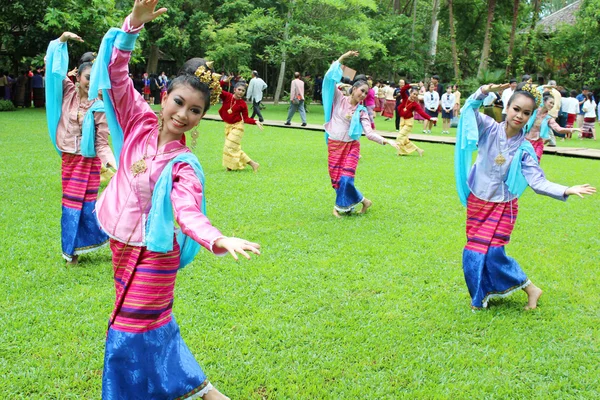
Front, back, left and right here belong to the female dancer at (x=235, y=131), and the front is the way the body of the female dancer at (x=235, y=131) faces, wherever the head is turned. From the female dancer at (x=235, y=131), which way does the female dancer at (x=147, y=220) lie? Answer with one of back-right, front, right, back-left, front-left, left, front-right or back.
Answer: front

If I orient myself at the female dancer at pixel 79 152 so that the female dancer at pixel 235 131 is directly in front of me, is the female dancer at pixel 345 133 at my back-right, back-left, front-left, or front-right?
front-right

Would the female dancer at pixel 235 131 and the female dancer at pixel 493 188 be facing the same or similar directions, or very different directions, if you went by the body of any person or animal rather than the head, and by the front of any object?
same or similar directions

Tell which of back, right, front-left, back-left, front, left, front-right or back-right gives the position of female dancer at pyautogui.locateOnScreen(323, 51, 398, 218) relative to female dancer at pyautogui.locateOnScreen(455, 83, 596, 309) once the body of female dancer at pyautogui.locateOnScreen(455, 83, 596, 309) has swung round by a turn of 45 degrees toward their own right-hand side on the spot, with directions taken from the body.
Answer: right

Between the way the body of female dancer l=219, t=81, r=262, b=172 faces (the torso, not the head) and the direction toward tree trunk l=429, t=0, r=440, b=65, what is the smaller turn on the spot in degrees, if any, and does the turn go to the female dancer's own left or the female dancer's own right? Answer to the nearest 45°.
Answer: approximately 135° to the female dancer's own left

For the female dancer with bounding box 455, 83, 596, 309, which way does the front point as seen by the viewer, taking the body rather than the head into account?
toward the camera

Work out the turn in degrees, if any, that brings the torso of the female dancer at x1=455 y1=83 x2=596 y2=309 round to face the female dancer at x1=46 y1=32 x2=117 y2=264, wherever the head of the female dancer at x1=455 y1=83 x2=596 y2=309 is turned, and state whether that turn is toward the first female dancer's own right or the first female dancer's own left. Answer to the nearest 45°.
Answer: approximately 90° to the first female dancer's own right

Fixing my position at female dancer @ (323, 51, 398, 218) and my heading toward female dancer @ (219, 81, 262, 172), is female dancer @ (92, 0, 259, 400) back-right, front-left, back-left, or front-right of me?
back-left

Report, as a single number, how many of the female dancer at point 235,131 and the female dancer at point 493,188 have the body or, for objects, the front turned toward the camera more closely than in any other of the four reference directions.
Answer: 2

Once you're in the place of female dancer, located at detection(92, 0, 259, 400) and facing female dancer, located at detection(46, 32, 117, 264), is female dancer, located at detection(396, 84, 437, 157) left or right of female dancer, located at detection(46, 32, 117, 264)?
right

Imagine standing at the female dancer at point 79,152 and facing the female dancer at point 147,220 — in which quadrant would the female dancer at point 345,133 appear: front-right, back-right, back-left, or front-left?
back-left

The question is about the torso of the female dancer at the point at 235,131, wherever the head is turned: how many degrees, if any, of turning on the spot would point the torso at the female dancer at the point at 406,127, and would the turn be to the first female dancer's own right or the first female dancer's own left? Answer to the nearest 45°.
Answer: approximately 135° to the first female dancer's own left

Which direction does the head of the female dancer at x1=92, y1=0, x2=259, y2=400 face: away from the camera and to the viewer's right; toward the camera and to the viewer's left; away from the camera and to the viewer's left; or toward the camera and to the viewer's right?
toward the camera and to the viewer's left

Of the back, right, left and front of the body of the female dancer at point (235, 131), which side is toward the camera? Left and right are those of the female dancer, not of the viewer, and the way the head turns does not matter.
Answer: front

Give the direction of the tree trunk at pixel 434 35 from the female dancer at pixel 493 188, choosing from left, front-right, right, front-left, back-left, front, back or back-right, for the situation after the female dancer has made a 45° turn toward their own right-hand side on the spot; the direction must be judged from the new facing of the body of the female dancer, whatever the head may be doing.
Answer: back-right

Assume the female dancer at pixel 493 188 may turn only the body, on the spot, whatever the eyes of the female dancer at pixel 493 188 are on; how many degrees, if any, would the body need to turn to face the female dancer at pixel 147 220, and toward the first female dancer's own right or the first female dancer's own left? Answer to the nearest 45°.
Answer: approximately 45° to the first female dancer's own right

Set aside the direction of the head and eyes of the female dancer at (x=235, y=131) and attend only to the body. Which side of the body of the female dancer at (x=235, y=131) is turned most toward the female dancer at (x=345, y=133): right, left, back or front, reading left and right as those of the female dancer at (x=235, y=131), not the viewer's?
front

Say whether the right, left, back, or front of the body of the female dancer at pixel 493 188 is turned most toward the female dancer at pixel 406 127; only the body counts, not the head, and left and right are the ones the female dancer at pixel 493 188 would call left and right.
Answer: back

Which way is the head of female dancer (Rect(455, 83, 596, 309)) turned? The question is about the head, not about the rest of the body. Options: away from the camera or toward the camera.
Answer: toward the camera
